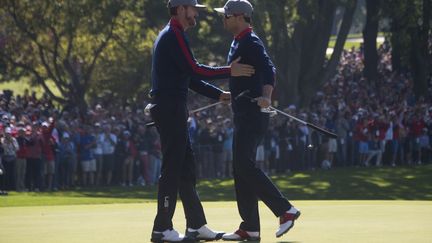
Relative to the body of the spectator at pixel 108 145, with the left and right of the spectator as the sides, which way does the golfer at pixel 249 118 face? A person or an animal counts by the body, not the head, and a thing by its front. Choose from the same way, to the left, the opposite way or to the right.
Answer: to the right

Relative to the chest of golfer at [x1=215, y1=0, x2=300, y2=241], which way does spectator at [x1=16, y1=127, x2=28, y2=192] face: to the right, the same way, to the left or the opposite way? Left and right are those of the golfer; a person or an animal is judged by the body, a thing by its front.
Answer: to the left

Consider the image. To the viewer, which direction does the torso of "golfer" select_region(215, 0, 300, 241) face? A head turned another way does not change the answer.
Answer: to the viewer's left

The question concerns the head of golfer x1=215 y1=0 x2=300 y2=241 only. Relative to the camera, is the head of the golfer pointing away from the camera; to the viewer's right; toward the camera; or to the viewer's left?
to the viewer's left

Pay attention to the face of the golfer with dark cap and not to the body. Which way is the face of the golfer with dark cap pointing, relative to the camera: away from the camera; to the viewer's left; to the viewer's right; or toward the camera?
to the viewer's right

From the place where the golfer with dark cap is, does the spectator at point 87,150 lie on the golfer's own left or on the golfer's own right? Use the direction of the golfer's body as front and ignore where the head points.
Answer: on the golfer's own left

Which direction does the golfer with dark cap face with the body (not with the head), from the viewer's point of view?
to the viewer's right

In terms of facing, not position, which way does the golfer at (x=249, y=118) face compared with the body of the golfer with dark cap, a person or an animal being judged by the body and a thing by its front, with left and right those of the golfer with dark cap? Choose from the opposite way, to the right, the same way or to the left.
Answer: the opposite way

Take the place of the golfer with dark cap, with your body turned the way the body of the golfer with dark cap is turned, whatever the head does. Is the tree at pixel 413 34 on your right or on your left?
on your left
